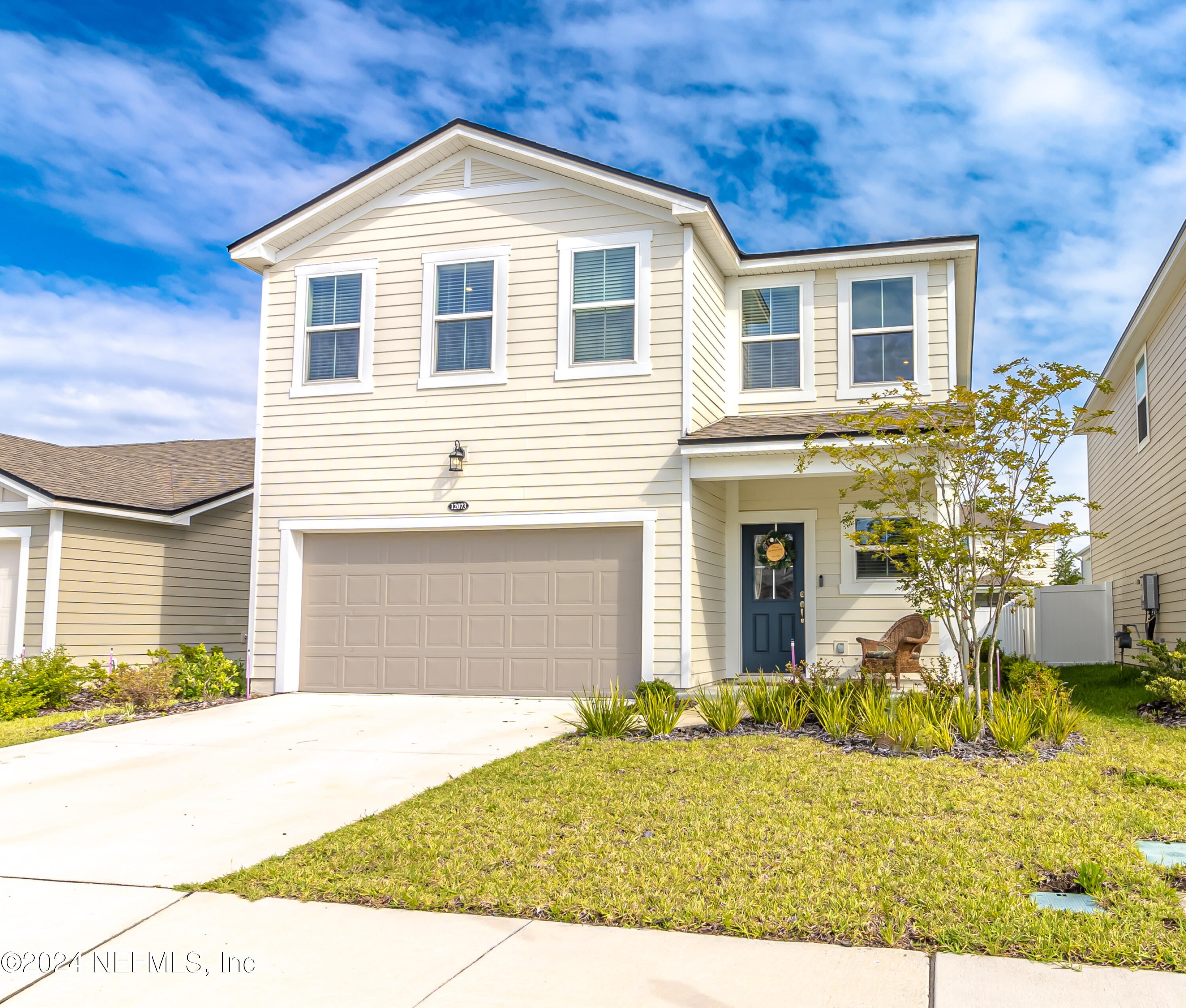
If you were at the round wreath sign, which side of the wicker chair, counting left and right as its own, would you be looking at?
right

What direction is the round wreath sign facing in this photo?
toward the camera

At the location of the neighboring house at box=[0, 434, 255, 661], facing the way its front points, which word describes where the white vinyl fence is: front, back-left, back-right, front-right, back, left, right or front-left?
back-left

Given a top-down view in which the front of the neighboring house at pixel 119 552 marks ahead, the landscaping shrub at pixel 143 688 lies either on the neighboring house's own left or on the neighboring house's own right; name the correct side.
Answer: on the neighboring house's own left

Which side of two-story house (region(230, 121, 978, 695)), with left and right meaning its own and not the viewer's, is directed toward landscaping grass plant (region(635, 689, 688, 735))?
front

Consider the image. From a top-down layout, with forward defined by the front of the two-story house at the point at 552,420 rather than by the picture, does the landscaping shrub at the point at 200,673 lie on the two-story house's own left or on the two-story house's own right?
on the two-story house's own right

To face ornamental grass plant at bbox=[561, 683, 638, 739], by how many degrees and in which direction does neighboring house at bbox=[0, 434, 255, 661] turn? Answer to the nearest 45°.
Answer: approximately 90° to its left

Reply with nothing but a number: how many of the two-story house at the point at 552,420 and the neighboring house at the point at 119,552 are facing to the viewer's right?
0

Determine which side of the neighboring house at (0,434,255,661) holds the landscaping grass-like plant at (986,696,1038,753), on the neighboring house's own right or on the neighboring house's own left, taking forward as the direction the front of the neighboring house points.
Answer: on the neighboring house's own left

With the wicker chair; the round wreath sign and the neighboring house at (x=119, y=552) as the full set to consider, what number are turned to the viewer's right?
0

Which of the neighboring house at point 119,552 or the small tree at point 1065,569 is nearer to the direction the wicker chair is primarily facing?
the neighboring house

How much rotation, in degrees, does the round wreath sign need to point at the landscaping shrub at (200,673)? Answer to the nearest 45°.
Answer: approximately 90° to its right

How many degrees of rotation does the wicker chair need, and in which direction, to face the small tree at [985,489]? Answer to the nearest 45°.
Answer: approximately 45° to its left

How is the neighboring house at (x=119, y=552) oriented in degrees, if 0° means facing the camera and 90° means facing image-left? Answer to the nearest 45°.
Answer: approximately 45°

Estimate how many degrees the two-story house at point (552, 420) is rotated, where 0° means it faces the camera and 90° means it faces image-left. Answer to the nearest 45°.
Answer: approximately 0°
